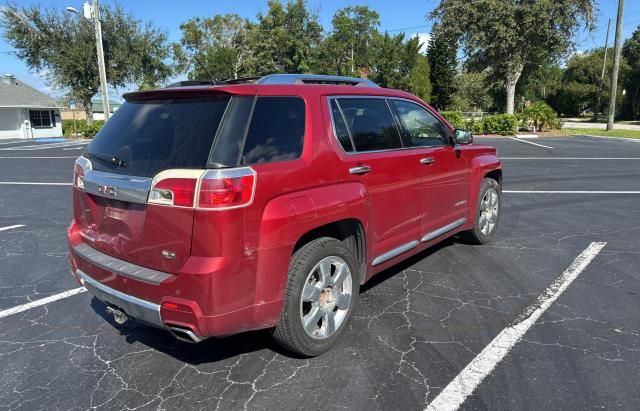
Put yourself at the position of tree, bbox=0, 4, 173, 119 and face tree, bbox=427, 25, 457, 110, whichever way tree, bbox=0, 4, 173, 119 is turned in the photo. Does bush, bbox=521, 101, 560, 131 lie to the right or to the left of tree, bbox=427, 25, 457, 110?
right

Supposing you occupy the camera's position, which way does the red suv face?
facing away from the viewer and to the right of the viewer

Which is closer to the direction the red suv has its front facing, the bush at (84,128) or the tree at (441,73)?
the tree

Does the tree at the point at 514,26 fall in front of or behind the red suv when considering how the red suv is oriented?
in front

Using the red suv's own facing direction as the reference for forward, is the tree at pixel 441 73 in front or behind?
in front

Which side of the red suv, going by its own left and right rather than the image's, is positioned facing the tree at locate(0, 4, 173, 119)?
left

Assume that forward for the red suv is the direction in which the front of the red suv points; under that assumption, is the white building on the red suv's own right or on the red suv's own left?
on the red suv's own left

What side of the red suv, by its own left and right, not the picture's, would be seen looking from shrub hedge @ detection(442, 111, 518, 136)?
front
